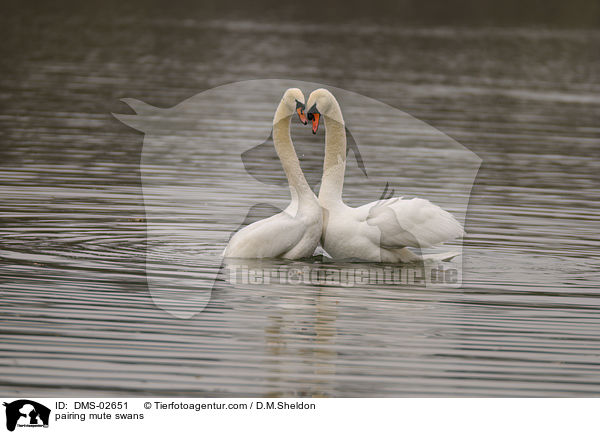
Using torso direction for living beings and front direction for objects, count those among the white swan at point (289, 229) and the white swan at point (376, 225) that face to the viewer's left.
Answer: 1

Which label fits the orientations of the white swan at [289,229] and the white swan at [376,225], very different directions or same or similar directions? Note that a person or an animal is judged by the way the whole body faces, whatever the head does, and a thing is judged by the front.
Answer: very different directions

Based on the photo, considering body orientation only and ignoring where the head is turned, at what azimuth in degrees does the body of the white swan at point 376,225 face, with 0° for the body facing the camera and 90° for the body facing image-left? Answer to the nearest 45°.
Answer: approximately 90°

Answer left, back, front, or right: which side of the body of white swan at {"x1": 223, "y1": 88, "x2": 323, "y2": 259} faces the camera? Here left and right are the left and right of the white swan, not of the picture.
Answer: right

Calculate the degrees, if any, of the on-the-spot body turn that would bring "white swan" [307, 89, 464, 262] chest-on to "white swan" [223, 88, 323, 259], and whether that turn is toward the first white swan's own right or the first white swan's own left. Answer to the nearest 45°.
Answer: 0° — it already faces it
